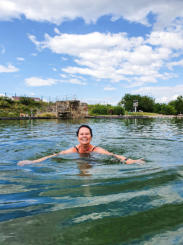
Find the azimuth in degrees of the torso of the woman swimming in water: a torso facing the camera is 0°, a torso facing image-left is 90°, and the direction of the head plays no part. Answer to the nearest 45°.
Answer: approximately 0°

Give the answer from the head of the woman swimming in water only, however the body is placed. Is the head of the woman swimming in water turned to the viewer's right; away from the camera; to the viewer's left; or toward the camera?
toward the camera
